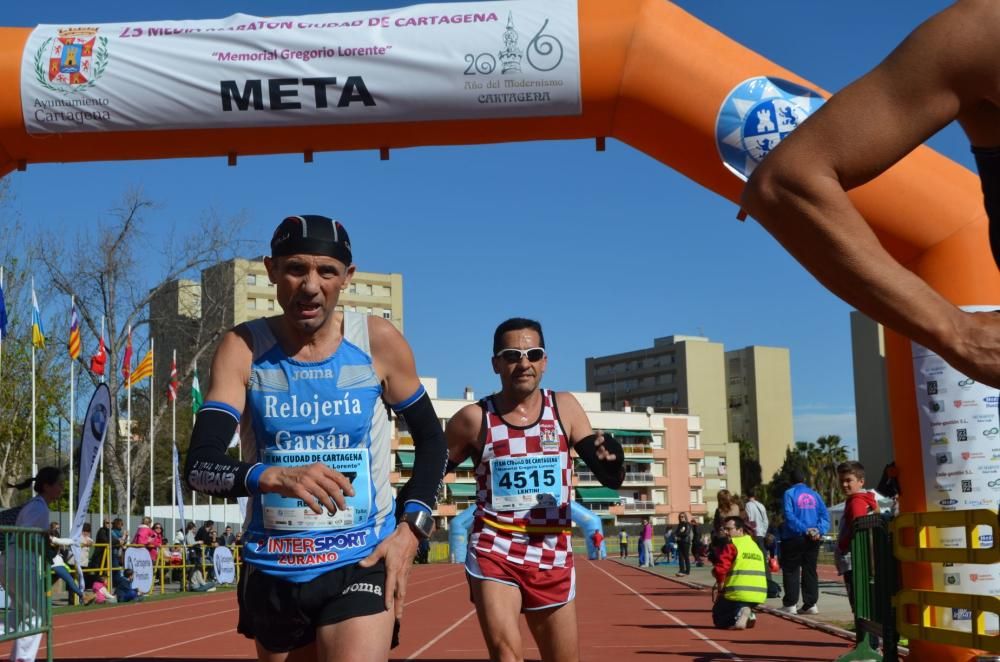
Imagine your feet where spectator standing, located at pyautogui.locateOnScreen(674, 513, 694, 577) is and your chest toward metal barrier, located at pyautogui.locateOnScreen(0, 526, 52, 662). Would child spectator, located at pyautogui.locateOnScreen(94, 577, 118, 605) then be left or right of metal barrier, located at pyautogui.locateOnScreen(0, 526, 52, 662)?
right

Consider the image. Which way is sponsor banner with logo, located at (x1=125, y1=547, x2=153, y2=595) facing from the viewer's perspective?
toward the camera

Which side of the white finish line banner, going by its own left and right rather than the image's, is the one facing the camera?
front

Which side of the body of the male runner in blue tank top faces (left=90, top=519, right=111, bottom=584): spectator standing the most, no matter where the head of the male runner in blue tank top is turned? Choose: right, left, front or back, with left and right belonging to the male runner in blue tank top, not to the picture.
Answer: back

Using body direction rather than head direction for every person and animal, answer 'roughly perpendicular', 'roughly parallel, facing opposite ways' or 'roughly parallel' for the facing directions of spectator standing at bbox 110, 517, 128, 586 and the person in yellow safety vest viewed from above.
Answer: roughly perpendicular

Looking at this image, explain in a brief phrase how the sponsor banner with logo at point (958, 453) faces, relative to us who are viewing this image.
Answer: facing the viewer

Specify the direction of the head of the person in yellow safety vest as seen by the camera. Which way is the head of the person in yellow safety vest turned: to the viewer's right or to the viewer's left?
to the viewer's left

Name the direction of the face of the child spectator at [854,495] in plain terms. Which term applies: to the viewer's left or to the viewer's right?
to the viewer's left

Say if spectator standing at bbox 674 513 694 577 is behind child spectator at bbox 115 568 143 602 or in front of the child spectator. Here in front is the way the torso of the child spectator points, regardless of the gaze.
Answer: in front

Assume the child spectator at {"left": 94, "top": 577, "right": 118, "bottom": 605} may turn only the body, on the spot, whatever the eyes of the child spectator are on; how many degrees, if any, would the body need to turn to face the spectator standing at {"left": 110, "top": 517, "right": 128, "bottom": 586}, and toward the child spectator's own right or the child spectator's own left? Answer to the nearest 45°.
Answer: approximately 90° to the child spectator's own left
